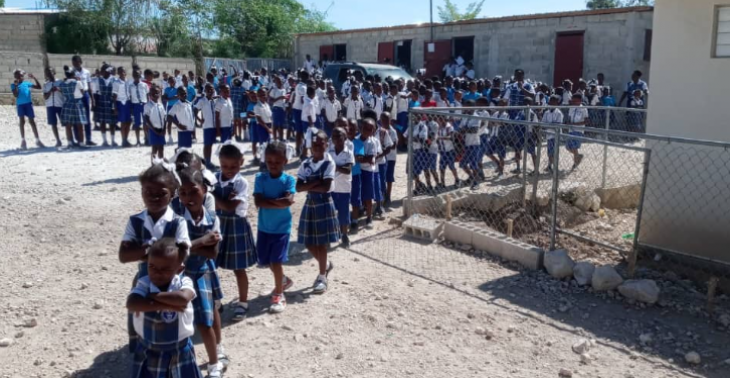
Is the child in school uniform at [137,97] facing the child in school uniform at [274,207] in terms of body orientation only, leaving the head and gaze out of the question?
yes

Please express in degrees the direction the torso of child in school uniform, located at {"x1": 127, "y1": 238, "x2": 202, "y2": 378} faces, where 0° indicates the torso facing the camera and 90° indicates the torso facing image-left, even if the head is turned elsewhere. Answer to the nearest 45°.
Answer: approximately 0°

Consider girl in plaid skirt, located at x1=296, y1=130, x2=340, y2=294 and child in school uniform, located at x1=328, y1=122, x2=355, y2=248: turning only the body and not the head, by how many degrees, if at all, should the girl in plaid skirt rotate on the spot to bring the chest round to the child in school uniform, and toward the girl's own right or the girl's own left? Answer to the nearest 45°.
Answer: approximately 180°

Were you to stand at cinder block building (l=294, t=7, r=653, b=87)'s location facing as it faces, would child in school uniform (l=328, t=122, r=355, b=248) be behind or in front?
in front

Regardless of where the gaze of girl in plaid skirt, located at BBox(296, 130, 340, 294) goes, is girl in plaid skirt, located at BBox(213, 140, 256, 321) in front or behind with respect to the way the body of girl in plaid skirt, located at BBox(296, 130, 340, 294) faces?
in front

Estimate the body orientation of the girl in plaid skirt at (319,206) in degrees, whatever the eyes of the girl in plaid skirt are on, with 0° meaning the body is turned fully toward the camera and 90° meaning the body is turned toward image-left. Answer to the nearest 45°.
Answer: approximately 0°

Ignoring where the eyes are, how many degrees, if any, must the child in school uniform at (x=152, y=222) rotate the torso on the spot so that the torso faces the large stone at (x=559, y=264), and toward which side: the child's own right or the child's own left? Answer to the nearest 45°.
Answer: approximately 90° to the child's own left

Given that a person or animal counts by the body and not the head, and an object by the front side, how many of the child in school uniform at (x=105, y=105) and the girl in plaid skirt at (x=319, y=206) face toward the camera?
2

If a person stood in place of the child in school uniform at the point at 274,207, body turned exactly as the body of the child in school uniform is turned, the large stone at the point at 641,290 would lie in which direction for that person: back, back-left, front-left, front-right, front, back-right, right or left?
left
